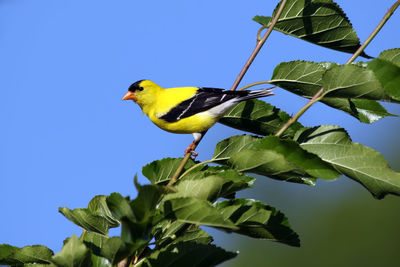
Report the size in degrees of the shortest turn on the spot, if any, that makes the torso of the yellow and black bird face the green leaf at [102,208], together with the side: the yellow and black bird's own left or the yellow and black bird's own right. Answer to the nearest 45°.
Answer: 0° — it already faces it

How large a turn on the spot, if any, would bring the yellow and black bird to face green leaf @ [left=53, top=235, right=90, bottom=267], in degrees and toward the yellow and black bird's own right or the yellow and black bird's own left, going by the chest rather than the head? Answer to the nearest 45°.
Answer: approximately 90° to the yellow and black bird's own left

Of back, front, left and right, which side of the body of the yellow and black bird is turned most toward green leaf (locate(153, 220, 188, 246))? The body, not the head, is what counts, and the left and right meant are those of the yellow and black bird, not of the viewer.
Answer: left

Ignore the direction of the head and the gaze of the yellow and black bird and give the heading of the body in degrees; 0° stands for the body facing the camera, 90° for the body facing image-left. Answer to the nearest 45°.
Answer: approximately 90°

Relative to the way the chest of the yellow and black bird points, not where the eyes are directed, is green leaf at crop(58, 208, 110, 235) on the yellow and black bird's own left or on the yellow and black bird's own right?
on the yellow and black bird's own left

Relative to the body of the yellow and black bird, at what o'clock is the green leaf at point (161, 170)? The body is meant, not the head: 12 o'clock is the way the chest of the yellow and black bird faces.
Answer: The green leaf is roughly at 12 o'clock from the yellow and black bird.
